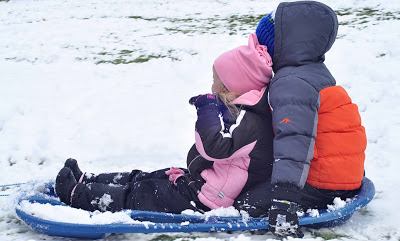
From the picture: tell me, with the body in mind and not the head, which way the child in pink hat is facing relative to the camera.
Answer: to the viewer's left

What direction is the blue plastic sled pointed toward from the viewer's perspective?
to the viewer's left
